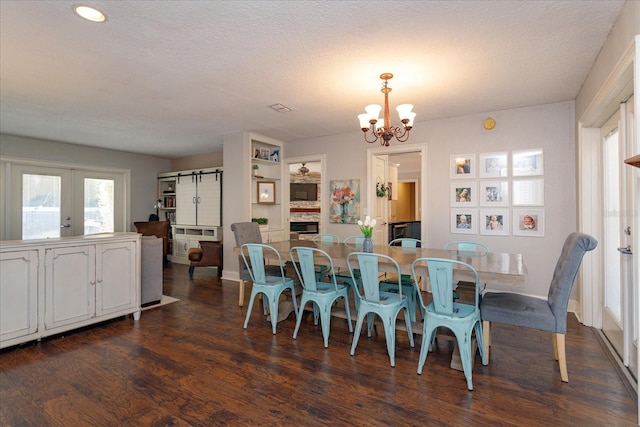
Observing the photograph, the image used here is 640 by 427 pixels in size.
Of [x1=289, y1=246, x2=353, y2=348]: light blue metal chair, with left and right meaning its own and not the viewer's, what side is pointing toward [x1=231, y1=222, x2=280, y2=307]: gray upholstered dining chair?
left

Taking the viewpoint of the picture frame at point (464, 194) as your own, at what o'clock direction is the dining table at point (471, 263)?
The dining table is roughly at 12 o'clock from the picture frame.

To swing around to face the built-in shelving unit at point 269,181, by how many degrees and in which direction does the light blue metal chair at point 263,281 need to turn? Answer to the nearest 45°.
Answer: approximately 45° to its left

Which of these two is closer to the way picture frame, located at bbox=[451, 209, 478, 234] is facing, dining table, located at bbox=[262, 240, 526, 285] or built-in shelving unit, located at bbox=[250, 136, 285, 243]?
the dining table

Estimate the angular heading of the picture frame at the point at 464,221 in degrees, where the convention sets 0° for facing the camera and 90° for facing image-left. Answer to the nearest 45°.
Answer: approximately 0°

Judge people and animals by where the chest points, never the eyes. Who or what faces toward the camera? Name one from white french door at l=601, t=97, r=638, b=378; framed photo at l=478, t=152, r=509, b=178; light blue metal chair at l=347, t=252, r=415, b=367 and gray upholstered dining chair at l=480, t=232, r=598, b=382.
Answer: the framed photo

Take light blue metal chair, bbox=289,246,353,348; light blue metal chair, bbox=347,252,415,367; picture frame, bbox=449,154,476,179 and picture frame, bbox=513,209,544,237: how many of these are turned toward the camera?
2

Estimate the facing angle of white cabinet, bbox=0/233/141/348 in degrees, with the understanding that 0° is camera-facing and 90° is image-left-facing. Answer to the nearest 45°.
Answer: approximately 315°
